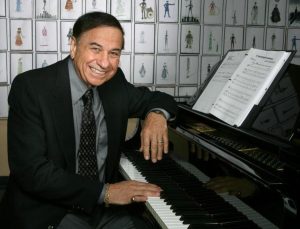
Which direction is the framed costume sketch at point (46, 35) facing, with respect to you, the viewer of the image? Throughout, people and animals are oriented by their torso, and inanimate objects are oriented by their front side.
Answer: facing the viewer

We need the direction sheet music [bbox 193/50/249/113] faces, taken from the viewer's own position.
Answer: facing the viewer and to the left of the viewer

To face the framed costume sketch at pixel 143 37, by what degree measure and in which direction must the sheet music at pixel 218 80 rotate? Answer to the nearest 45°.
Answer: approximately 135° to its right

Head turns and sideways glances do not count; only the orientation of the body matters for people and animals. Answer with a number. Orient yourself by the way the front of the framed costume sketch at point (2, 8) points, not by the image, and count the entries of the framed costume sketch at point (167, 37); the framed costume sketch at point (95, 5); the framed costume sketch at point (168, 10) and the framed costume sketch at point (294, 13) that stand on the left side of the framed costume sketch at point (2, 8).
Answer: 4

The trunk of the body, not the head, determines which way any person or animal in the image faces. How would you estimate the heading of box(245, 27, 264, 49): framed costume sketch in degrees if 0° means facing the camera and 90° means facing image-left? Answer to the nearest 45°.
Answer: approximately 0°

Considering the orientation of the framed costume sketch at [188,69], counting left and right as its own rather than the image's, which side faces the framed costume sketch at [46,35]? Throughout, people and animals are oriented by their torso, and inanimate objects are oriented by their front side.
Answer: right

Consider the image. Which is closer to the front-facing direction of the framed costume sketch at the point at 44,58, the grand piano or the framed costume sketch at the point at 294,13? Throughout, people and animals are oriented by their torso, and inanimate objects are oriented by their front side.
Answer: the grand piano

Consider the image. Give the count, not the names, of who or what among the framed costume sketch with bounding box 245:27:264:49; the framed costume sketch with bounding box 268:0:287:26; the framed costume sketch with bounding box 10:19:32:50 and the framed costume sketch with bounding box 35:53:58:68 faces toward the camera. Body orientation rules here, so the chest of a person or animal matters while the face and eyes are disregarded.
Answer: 4

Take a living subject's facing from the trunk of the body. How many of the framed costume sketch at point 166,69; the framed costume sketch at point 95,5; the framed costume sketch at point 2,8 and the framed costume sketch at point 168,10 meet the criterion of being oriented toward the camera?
4

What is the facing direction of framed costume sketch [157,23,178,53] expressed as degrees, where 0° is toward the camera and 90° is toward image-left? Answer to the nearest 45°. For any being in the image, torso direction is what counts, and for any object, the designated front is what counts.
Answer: approximately 0°

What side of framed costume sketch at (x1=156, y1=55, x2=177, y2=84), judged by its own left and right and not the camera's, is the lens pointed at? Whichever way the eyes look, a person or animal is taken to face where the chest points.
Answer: front

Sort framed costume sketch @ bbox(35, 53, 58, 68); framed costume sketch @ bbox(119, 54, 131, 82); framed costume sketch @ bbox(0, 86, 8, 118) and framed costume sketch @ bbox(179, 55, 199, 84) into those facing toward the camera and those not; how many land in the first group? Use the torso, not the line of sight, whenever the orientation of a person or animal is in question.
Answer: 4

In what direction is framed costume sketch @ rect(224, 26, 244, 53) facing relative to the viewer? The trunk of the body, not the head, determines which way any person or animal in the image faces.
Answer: toward the camera
